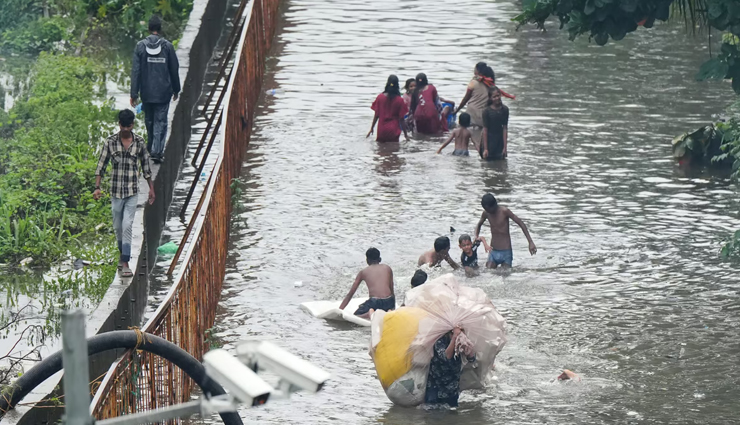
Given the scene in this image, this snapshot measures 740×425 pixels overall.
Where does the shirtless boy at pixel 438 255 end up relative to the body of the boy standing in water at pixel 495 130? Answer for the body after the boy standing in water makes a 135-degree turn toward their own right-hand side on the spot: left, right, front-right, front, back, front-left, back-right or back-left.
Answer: back-left

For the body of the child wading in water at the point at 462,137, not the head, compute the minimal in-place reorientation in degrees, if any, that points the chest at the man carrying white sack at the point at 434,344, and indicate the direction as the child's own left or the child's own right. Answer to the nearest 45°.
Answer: approximately 180°

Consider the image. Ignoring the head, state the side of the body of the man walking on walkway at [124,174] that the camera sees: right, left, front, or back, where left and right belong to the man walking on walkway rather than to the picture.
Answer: front

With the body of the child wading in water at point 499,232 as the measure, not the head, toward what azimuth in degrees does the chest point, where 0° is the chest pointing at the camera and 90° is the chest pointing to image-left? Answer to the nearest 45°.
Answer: approximately 45°

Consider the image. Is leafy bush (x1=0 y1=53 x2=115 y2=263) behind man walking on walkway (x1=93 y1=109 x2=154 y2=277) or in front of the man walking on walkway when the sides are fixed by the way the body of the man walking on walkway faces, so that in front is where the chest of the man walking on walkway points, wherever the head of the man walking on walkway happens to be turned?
behind

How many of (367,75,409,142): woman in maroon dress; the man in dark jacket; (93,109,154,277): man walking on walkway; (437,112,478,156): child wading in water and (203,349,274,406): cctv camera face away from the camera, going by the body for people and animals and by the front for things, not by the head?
3

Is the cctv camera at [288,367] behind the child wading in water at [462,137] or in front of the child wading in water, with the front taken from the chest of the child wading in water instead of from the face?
behind

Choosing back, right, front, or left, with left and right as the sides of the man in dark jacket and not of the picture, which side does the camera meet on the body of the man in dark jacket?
back

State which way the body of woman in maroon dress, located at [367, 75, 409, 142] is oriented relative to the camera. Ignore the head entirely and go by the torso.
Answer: away from the camera

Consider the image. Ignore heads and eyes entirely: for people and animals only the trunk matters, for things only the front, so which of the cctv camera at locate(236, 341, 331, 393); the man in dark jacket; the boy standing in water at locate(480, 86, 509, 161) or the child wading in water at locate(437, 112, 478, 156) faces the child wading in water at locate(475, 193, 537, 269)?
the boy standing in water

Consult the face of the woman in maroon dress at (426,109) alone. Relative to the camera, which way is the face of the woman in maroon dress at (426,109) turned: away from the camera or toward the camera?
away from the camera

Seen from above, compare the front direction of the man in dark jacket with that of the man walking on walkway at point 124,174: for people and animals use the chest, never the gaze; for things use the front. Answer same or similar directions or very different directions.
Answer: very different directions

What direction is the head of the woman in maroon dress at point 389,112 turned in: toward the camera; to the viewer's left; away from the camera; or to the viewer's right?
away from the camera
